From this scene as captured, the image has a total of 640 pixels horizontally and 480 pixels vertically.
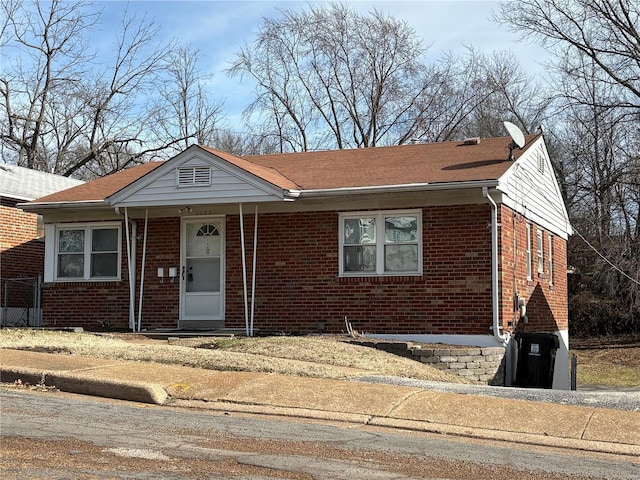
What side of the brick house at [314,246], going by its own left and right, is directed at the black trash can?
left

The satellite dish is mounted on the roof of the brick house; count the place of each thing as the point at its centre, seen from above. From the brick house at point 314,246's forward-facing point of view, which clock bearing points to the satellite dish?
The satellite dish is roughly at 9 o'clock from the brick house.

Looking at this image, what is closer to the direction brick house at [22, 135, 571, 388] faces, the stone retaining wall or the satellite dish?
the stone retaining wall

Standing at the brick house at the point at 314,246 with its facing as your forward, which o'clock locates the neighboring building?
The neighboring building is roughly at 4 o'clock from the brick house.

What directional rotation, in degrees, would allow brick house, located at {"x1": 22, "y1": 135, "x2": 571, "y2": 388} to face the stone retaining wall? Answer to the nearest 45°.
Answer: approximately 45° to its left

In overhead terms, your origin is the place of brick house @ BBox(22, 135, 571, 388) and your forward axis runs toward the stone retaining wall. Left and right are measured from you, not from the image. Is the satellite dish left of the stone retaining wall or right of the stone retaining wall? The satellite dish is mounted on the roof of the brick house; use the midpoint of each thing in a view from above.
left

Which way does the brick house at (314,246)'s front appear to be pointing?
toward the camera
